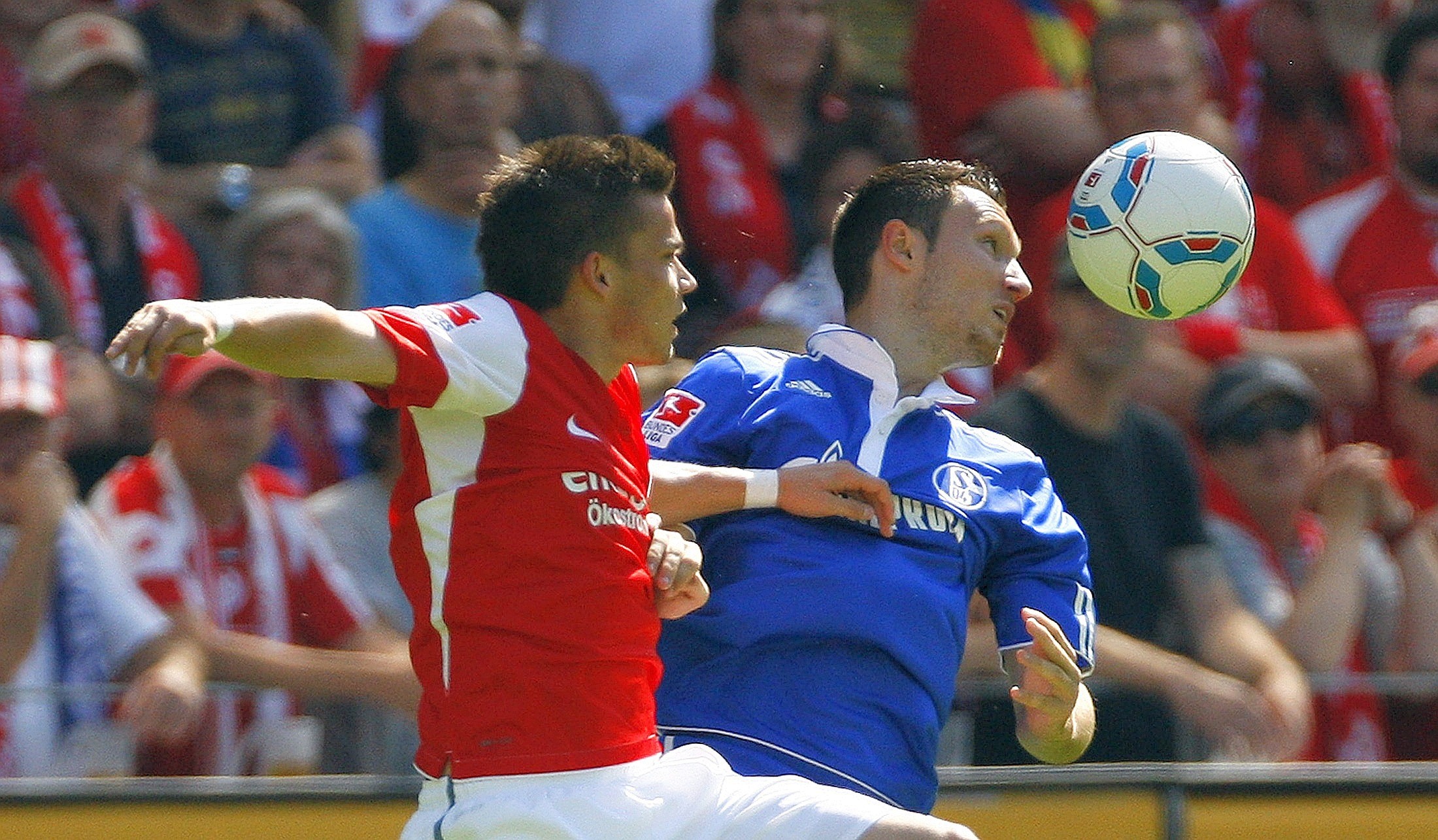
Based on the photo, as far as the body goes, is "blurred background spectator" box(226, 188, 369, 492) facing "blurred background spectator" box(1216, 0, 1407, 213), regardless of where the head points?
no

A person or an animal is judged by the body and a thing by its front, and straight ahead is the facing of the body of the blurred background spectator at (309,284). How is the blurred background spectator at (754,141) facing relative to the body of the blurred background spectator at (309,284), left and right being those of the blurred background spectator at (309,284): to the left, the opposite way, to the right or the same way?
the same way

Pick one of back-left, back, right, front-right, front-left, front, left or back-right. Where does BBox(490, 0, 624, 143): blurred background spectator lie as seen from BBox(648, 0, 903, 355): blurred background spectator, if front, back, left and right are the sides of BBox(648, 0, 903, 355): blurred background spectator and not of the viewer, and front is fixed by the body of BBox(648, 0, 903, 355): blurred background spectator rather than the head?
right

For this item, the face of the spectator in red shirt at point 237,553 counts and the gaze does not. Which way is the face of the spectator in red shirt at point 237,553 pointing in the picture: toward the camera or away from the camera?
toward the camera

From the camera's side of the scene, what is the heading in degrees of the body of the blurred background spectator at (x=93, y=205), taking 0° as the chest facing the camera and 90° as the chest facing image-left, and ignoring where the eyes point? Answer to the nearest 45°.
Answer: approximately 0°

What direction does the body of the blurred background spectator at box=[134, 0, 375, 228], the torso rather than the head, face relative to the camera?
toward the camera

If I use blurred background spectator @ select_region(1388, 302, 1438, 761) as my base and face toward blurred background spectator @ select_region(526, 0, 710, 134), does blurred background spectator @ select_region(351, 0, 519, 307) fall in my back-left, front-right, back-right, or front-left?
front-left

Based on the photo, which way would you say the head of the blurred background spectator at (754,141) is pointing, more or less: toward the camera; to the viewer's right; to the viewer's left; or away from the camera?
toward the camera

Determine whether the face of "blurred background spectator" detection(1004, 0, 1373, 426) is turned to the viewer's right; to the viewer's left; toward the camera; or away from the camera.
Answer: toward the camera

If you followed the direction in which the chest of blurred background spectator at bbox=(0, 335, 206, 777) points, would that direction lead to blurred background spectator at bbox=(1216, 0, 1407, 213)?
no

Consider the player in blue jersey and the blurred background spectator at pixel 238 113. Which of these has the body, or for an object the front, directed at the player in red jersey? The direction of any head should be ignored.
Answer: the blurred background spectator

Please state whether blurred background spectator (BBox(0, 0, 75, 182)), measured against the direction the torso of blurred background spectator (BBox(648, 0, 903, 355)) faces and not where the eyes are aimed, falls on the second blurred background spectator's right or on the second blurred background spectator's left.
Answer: on the second blurred background spectator's right

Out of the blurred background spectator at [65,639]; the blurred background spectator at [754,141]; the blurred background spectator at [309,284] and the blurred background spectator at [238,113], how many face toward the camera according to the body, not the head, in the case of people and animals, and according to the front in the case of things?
4

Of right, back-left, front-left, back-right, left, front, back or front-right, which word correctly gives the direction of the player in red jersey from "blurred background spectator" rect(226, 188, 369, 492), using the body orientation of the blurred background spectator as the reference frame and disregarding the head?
front

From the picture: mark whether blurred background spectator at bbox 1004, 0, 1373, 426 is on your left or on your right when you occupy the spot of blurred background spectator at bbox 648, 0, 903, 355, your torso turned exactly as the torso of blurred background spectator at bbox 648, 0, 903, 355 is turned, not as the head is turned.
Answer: on your left
